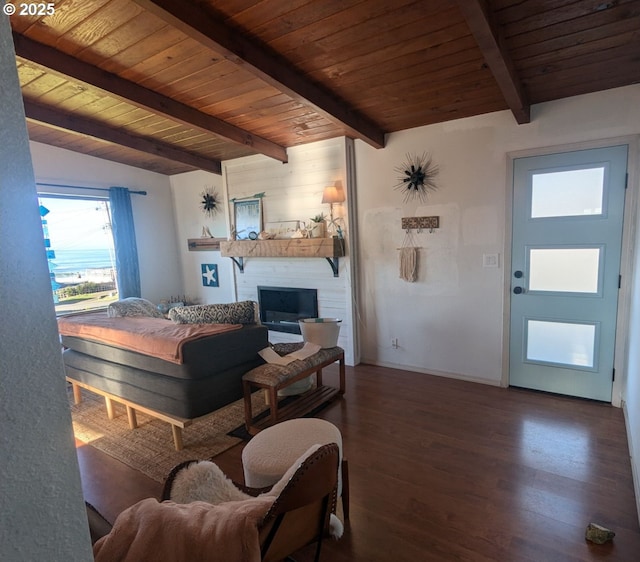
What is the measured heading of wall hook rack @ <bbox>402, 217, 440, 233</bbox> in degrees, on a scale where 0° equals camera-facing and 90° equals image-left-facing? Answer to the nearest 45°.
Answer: approximately 0°

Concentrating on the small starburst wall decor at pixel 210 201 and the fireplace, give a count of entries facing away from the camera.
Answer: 0

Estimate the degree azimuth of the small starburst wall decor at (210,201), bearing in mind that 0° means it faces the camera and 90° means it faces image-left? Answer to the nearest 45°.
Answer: approximately 45°

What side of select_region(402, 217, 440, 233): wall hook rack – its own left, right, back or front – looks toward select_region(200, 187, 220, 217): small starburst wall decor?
right

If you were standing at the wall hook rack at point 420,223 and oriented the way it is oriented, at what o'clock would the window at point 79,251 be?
The window is roughly at 3 o'clock from the wall hook rack.

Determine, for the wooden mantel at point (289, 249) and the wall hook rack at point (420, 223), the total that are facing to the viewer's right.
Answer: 0

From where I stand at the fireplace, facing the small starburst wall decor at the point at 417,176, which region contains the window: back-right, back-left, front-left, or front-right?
back-right

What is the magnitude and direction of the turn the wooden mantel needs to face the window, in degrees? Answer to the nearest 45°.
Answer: approximately 45° to its right

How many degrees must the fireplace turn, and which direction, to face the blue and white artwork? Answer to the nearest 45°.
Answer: approximately 90° to its right

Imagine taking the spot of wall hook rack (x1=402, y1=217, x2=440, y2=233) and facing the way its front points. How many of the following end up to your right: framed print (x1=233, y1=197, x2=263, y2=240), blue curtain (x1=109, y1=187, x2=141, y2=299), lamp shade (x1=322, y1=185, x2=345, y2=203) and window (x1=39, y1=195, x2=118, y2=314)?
4

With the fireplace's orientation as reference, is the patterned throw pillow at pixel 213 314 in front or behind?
in front
